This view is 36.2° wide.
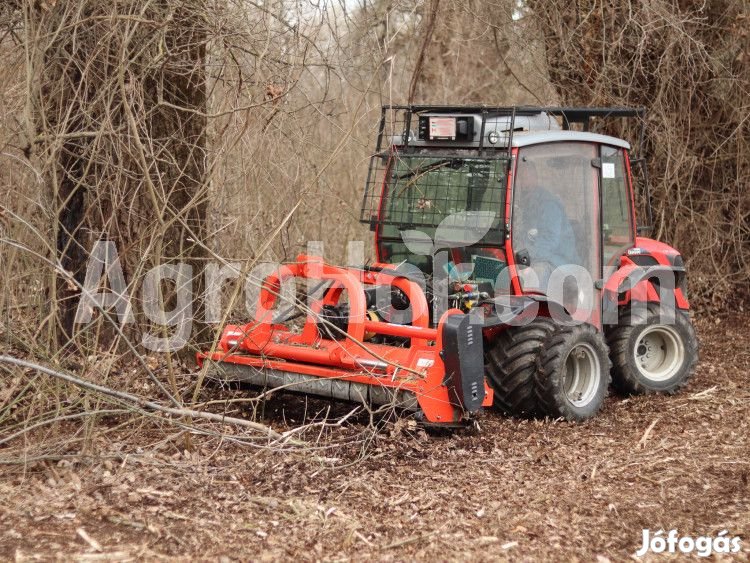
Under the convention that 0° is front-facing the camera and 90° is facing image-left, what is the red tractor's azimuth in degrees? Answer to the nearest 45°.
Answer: approximately 45°

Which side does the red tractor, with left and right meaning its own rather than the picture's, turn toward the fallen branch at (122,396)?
front
